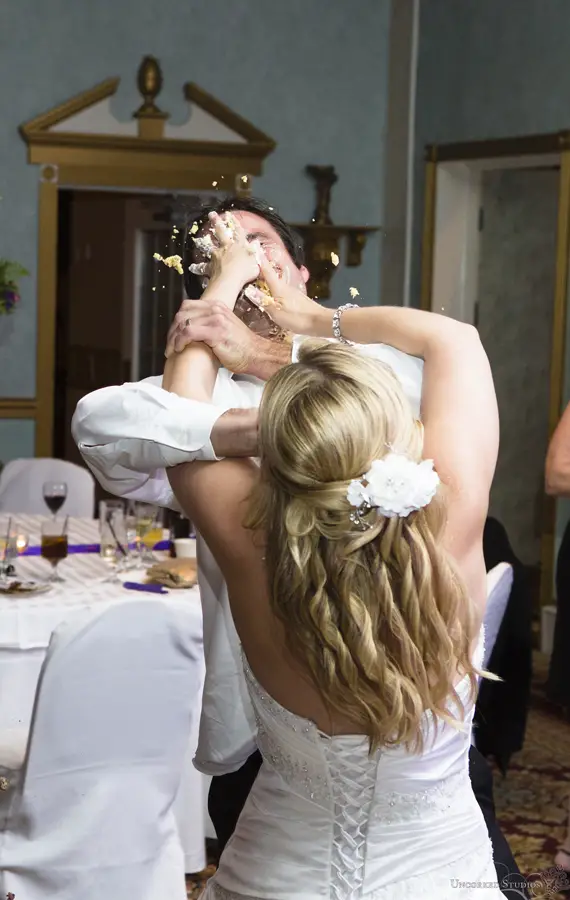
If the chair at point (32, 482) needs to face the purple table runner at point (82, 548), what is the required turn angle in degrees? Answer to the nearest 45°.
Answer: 0° — it already faces it

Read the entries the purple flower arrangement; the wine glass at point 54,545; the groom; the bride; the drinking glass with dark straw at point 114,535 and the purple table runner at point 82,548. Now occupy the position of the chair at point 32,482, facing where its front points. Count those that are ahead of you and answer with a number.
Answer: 5

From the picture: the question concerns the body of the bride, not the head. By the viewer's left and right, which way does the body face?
facing away from the viewer

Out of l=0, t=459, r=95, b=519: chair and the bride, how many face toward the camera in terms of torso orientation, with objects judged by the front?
1

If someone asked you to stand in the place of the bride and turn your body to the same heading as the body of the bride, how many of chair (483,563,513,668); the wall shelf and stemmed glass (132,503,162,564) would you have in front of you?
3

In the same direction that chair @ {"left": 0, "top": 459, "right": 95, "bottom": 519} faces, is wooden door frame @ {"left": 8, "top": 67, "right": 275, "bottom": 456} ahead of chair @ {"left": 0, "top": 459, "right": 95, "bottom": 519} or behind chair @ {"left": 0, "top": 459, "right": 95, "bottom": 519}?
behind

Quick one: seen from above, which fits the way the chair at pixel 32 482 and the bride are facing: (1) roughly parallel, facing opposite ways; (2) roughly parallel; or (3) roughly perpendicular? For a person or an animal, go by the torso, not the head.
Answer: roughly parallel, facing opposite ways

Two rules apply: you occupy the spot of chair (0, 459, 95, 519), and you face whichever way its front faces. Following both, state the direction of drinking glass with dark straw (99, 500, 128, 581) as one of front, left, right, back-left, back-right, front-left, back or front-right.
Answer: front

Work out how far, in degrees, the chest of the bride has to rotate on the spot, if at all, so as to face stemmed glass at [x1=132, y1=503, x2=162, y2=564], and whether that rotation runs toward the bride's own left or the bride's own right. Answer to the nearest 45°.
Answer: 0° — they already face it

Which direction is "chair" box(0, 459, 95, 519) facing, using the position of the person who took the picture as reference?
facing the viewer

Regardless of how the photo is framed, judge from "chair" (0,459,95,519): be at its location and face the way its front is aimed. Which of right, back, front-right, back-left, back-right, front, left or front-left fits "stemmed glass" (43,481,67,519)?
front

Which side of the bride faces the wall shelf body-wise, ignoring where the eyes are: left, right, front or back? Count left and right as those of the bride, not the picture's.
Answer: front

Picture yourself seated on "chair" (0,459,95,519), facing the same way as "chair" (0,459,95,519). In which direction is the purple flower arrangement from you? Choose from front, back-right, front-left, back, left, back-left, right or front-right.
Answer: back

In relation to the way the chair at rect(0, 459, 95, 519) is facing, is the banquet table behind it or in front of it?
in front

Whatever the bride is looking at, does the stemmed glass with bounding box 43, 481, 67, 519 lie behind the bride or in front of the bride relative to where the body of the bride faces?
in front
